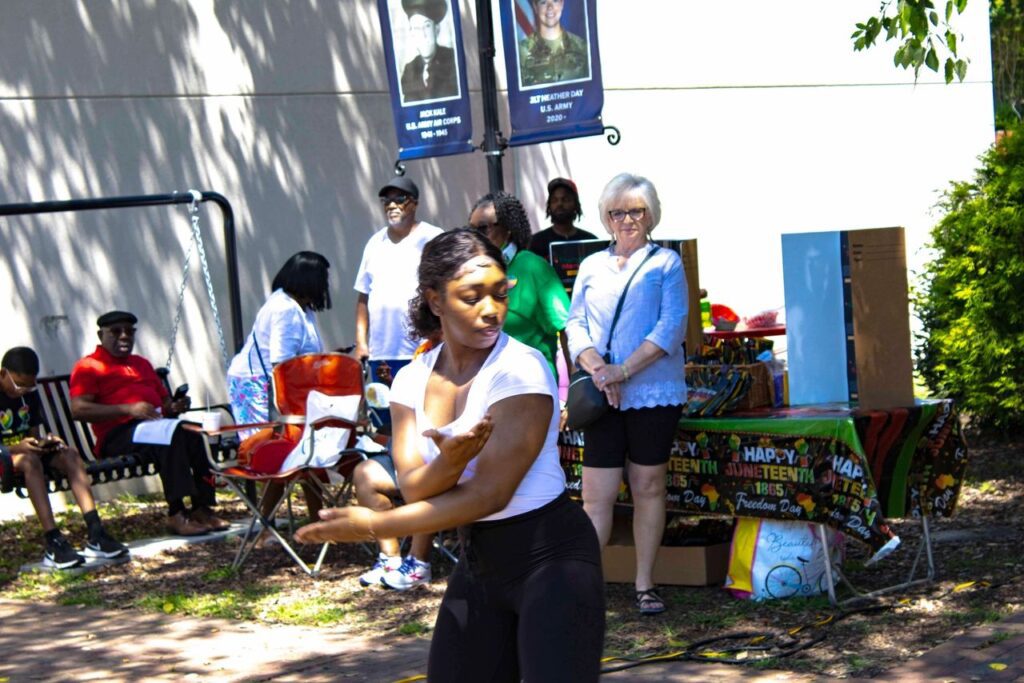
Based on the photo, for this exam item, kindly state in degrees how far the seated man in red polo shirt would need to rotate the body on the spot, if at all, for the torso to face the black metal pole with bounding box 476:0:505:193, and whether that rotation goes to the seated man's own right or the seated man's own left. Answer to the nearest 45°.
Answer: approximately 45° to the seated man's own left

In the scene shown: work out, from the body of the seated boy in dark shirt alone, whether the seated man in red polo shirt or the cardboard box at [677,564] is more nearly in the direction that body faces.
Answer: the cardboard box

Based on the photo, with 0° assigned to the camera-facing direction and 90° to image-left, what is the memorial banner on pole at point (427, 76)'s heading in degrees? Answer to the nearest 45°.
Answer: approximately 0°

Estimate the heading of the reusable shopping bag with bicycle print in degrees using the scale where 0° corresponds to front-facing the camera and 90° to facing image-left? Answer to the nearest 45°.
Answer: approximately 0°

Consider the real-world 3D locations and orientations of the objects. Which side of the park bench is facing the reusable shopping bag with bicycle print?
front

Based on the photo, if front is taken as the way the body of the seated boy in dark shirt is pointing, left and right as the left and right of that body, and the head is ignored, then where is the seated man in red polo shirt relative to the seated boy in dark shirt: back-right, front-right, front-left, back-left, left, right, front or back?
left

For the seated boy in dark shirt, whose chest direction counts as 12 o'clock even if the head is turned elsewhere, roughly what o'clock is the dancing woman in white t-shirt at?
The dancing woman in white t-shirt is roughly at 1 o'clock from the seated boy in dark shirt.

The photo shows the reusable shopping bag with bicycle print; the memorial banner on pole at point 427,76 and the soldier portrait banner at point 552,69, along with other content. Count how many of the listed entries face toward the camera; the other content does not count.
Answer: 3

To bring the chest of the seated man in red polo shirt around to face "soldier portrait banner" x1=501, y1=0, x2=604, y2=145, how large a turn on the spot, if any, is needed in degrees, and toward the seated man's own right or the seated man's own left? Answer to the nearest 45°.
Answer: approximately 45° to the seated man's own left

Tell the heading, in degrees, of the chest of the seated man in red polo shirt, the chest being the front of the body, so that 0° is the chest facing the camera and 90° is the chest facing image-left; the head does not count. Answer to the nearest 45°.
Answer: approximately 315°

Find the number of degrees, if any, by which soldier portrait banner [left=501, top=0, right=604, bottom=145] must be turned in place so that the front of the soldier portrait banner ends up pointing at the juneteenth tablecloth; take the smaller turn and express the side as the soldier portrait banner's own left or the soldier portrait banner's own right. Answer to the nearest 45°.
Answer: approximately 45° to the soldier portrait banner's own left

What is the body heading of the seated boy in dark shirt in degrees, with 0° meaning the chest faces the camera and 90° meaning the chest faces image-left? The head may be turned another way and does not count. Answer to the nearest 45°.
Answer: approximately 315°
